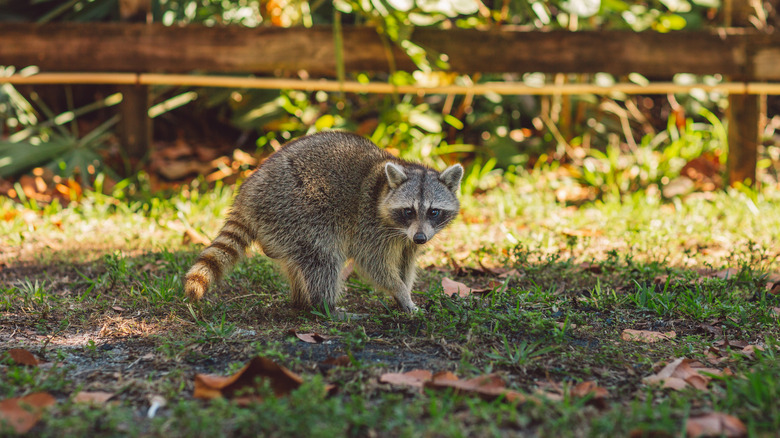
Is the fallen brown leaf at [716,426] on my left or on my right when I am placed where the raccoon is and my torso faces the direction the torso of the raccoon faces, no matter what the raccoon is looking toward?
on my right

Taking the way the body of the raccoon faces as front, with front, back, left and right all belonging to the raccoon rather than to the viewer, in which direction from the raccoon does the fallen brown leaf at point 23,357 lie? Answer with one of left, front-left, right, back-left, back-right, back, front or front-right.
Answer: back-right

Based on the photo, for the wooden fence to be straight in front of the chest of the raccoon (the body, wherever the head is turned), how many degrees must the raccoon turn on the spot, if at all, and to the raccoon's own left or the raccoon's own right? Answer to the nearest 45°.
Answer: approximately 90° to the raccoon's own left

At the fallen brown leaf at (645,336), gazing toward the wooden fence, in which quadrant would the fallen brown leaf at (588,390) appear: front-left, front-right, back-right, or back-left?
back-left

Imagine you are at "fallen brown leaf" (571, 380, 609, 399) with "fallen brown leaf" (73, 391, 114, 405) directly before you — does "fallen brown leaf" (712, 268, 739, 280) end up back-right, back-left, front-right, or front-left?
back-right

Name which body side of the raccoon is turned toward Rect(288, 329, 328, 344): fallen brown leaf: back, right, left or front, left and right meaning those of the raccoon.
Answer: right

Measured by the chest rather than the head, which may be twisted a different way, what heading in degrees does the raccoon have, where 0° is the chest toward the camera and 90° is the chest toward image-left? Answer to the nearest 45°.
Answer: approximately 270°
